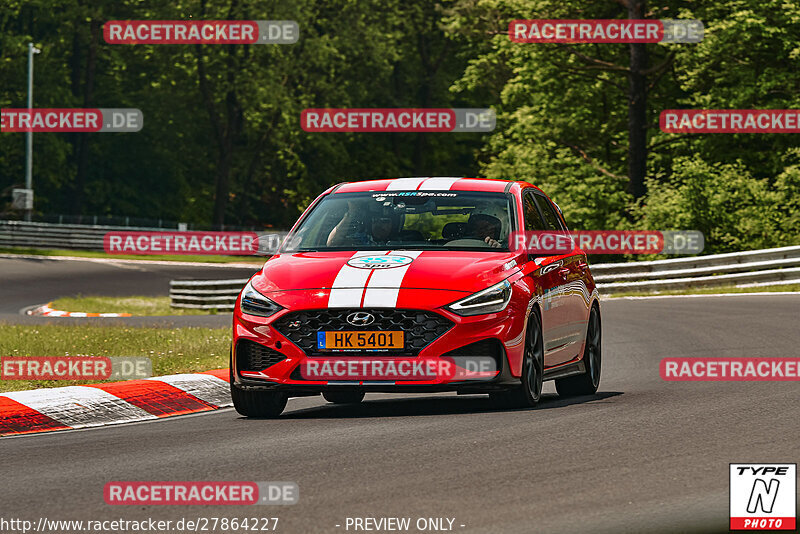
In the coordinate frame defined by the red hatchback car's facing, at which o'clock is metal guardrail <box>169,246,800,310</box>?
The metal guardrail is roughly at 5 o'clock from the red hatchback car.

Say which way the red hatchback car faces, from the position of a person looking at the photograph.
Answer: facing the viewer and to the left of the viewer

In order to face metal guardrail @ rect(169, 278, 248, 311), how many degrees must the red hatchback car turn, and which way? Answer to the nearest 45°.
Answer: approximately 135° to its right
